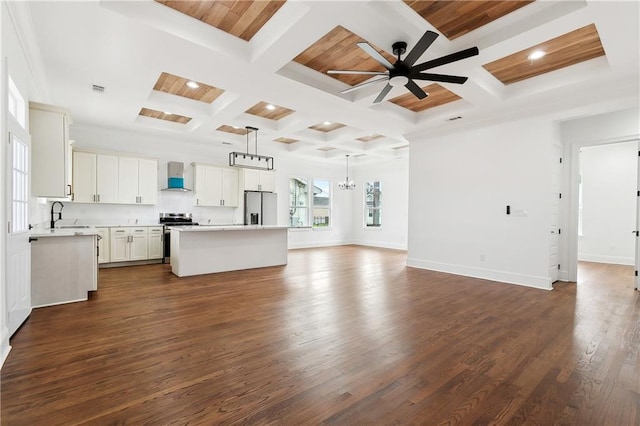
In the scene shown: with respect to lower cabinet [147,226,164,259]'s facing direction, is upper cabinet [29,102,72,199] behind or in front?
in front

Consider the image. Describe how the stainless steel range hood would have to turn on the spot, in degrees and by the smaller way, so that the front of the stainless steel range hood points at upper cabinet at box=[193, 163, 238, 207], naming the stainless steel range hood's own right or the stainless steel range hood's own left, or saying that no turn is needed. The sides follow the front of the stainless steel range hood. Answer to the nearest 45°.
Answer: approximately 90° to the stainless steel range hood's own left

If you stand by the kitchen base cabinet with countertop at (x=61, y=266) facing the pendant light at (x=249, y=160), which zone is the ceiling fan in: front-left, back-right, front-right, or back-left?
front-right

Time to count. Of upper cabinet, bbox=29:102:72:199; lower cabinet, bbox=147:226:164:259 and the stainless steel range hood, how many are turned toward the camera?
2

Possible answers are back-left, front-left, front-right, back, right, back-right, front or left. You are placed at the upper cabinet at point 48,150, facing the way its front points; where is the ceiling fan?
front-right

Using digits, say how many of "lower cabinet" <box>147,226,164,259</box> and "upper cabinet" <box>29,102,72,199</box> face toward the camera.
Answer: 1

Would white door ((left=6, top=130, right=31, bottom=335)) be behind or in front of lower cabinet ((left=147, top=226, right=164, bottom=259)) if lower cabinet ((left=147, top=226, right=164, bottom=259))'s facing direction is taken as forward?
in front

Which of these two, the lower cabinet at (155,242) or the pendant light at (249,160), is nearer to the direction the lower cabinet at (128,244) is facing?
the pendant light

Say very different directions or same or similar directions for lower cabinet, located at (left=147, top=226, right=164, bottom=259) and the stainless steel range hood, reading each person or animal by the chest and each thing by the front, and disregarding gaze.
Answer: same or similar directions

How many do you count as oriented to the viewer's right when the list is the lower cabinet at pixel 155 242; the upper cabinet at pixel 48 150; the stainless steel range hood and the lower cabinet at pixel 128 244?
1

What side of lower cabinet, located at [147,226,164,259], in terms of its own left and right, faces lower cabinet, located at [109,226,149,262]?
right

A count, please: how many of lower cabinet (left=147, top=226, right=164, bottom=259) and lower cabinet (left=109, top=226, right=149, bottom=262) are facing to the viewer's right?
0

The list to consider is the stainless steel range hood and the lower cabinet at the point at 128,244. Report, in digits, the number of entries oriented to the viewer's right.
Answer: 0

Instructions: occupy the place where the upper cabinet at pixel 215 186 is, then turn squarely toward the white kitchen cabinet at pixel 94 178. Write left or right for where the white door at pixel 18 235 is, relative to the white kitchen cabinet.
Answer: left

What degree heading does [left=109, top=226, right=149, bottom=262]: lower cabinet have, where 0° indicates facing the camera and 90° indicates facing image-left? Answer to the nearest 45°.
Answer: approximately 0°

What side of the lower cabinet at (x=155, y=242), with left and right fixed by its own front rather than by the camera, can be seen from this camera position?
front

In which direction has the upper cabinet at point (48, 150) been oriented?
to the viewer's right

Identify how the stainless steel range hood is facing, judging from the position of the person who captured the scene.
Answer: facing the viewer

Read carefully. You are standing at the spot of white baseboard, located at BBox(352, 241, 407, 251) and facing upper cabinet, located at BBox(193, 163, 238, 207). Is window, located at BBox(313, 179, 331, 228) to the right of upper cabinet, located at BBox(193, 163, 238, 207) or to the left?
right
